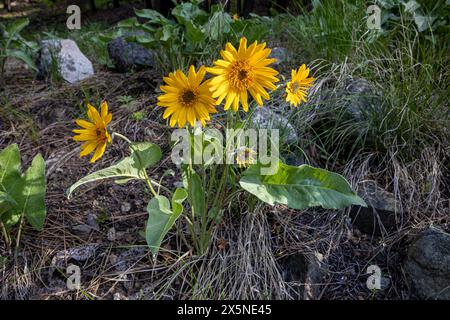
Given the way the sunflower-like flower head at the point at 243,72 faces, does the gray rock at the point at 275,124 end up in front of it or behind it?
behind

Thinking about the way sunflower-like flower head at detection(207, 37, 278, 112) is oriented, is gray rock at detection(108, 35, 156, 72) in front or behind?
behind

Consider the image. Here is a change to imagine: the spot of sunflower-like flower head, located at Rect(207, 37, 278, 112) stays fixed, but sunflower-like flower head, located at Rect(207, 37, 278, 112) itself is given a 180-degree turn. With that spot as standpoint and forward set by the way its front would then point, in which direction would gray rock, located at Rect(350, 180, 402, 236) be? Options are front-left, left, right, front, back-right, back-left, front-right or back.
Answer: front-right

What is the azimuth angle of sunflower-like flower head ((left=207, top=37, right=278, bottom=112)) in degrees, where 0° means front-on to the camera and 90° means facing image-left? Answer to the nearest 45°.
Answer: approximately 0°

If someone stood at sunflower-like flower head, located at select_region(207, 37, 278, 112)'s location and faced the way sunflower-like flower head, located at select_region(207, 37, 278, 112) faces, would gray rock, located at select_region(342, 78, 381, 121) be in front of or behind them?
behind

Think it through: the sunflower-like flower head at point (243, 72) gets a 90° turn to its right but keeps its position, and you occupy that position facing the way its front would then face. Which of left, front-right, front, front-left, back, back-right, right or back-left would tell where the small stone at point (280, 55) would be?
right

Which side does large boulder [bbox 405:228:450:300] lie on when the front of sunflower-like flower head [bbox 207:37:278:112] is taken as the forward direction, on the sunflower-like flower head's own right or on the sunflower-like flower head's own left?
on the sunflower-like flower head's own left

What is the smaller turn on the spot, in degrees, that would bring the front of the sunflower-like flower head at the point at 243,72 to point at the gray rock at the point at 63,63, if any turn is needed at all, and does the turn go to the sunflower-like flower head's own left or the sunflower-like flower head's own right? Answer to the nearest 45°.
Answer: approximately 135° to the sunflower-like flower head's own right
